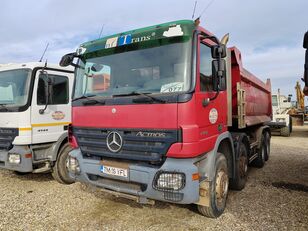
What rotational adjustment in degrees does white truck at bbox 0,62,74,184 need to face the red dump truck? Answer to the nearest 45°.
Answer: approximately 90° to its left

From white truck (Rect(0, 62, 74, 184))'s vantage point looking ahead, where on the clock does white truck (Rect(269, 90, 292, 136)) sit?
white truck (Rect(269, 90, 292, 136)) is roughly at 7 o'clock from white truck (Rect(0, 62, 74, 184)).

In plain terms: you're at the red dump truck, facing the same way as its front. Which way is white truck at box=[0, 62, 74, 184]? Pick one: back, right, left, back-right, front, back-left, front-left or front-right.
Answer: right

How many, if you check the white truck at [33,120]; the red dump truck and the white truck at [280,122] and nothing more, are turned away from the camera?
0

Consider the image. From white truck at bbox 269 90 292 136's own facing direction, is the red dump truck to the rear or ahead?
ahead

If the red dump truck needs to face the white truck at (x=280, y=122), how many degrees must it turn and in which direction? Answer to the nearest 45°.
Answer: approximately 180°

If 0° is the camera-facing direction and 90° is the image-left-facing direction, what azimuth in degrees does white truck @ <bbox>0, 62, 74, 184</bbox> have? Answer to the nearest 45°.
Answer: approximately 45°

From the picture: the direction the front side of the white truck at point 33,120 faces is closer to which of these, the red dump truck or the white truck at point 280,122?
the red dump truck

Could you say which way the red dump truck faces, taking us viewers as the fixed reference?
facing the viewer and to the left of the viewer
